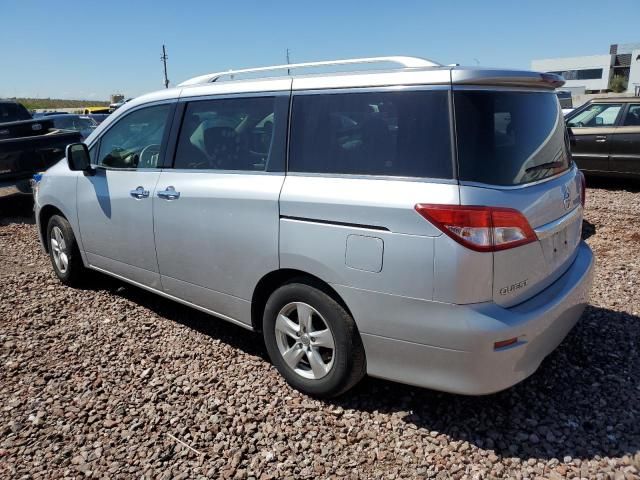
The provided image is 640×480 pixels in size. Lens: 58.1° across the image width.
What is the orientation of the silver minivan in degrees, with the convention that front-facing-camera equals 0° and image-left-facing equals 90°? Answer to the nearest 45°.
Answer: approximately 135°

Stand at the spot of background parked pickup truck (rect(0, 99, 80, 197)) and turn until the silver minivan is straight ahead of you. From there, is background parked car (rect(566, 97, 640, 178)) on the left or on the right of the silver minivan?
left

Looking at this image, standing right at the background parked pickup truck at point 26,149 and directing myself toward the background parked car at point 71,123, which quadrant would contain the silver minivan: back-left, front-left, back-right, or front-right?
back-right

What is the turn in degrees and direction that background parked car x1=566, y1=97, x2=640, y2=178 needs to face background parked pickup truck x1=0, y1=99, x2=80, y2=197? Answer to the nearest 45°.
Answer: approximately 45° to its left

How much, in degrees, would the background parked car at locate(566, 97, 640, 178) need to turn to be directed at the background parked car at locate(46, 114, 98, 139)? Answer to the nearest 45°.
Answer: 0° — it already faces it

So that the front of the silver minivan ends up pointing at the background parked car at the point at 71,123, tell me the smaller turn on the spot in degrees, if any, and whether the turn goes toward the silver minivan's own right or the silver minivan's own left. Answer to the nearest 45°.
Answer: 0° — it already faces it

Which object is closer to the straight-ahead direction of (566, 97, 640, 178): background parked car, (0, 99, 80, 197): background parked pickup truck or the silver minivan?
the background parked pickup truck

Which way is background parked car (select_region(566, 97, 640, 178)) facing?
to the viewer's left
